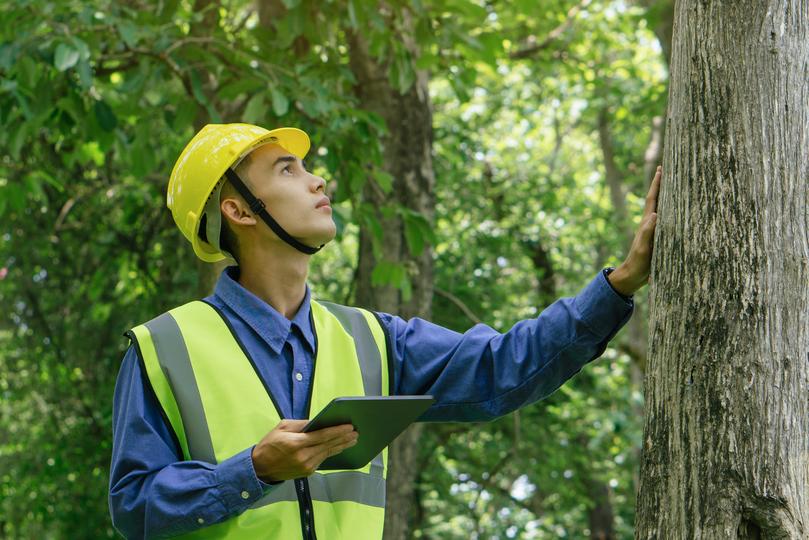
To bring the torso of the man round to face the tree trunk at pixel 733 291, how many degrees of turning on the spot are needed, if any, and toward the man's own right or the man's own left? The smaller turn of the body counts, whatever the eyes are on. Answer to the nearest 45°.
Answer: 0° — they already face it

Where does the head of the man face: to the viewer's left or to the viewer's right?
to the viewer's right

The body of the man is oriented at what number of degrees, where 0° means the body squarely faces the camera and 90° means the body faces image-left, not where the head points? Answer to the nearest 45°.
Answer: approximately 315°

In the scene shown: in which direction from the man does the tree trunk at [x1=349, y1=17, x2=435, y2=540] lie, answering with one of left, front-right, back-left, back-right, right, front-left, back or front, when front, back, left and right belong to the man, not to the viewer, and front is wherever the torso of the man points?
back-left

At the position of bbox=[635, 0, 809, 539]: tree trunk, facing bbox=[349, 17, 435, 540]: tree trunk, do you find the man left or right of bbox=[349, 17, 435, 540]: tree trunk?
left
